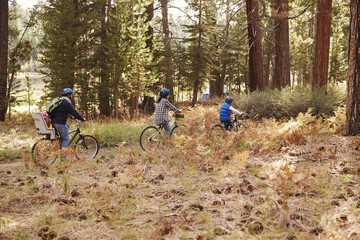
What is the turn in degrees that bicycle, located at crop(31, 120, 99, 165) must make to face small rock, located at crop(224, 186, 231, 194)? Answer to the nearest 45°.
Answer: approximately 45° to its right

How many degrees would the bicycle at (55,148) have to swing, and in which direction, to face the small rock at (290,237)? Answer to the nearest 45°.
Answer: approximately 90° to its right

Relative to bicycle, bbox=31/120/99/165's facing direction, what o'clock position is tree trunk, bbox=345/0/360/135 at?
The tree trunk is roughly at 1 o'clock from the bicycle.

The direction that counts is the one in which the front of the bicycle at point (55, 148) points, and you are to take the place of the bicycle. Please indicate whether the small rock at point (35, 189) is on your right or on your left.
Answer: on your right

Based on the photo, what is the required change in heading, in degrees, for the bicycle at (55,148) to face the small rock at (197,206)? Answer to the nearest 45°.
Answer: approximately 90° to its right

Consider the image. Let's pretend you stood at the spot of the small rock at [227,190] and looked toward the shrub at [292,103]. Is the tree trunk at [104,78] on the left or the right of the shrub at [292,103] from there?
left

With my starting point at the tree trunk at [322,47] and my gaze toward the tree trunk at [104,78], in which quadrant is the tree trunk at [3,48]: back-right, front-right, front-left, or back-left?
front-left

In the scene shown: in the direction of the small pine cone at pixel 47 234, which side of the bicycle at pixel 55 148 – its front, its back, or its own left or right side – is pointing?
right

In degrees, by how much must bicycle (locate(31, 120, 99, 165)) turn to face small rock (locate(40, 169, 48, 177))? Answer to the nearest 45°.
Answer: approximately 90° to its right

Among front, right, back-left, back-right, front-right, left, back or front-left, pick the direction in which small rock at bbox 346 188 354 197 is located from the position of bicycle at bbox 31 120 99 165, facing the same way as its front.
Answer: front-right

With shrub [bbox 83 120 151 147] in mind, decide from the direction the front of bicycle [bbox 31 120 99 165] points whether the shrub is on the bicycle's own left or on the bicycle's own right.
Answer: on the bicycle's own left

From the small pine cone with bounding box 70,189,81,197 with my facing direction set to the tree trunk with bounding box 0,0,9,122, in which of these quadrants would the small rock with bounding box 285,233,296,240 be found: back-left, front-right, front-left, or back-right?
back-right

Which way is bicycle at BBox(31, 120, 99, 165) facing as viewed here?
to the viewer's right

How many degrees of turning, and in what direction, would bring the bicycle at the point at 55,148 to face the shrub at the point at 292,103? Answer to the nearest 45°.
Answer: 0° — it already faces it
